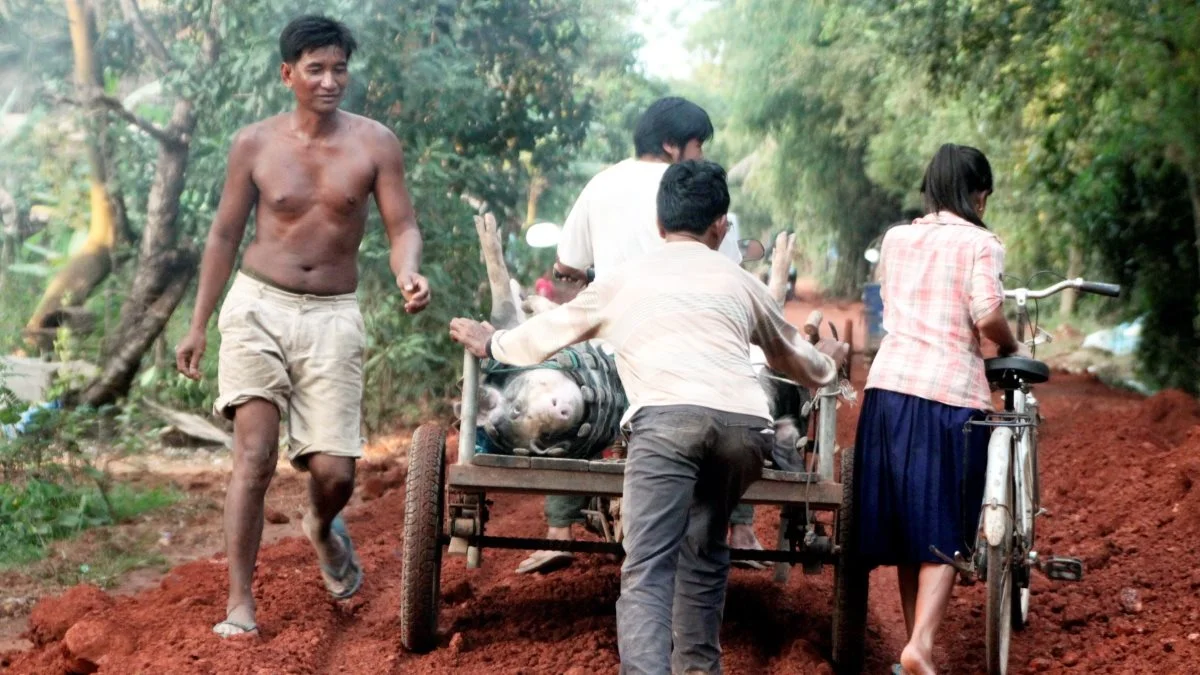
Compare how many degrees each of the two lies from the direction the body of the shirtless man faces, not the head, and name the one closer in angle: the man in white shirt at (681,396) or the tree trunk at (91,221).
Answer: the man in white shirt

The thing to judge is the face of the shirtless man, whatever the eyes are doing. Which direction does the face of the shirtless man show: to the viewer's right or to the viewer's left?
to the viewer's right

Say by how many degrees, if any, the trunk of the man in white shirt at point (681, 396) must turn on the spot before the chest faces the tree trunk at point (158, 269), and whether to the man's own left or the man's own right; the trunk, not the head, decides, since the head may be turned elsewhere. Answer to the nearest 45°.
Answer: approximately 45° to the man's own left

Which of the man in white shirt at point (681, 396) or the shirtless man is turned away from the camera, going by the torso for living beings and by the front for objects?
the man in white shirt

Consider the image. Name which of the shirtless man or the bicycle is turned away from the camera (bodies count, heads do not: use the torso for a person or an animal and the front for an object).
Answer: the bicycle

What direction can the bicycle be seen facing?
away from the camera

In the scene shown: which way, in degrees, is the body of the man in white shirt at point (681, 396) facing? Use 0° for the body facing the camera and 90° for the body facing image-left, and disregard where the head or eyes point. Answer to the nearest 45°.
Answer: approximately 180°
